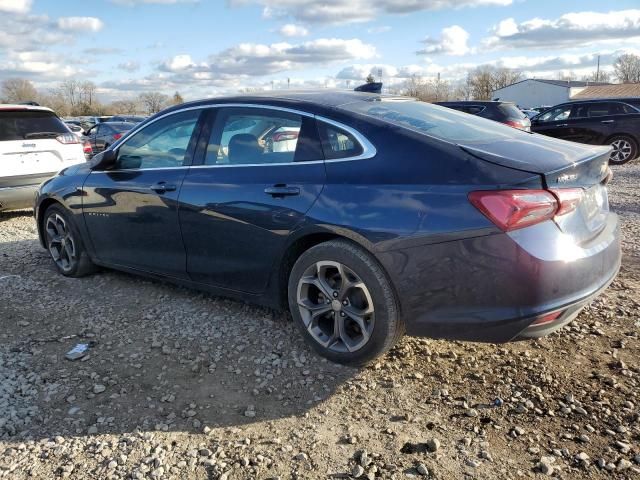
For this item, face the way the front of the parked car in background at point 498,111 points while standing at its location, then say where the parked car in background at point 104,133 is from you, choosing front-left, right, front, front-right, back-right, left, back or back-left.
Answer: front-left

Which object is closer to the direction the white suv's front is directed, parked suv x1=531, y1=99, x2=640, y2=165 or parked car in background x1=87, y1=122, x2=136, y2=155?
the parked car in background

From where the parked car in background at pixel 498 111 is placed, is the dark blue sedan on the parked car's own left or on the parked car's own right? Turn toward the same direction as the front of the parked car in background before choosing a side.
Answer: on the parked car's own left

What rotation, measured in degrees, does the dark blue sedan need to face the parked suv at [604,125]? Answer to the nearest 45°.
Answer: approximately 90° to its right

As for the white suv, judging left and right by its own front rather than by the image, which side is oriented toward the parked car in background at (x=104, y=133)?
front

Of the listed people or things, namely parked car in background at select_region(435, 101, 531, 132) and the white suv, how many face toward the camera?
0

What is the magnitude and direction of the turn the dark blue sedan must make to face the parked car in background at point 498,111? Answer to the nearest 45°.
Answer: approximately 45° to its right

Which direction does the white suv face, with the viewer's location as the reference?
facing away from the viewer

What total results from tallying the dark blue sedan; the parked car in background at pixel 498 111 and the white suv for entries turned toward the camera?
0

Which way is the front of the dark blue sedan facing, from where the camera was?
facing away from the viewer and to the left of the viewer

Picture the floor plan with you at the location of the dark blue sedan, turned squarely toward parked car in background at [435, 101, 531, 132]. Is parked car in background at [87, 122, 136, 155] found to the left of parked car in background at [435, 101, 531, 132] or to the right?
left

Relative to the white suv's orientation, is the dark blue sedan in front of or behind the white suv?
behind

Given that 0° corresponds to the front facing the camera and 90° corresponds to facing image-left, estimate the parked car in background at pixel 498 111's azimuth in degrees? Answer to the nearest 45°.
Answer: approximately 135°

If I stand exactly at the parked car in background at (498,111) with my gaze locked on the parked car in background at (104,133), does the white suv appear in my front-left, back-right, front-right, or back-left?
front-left
